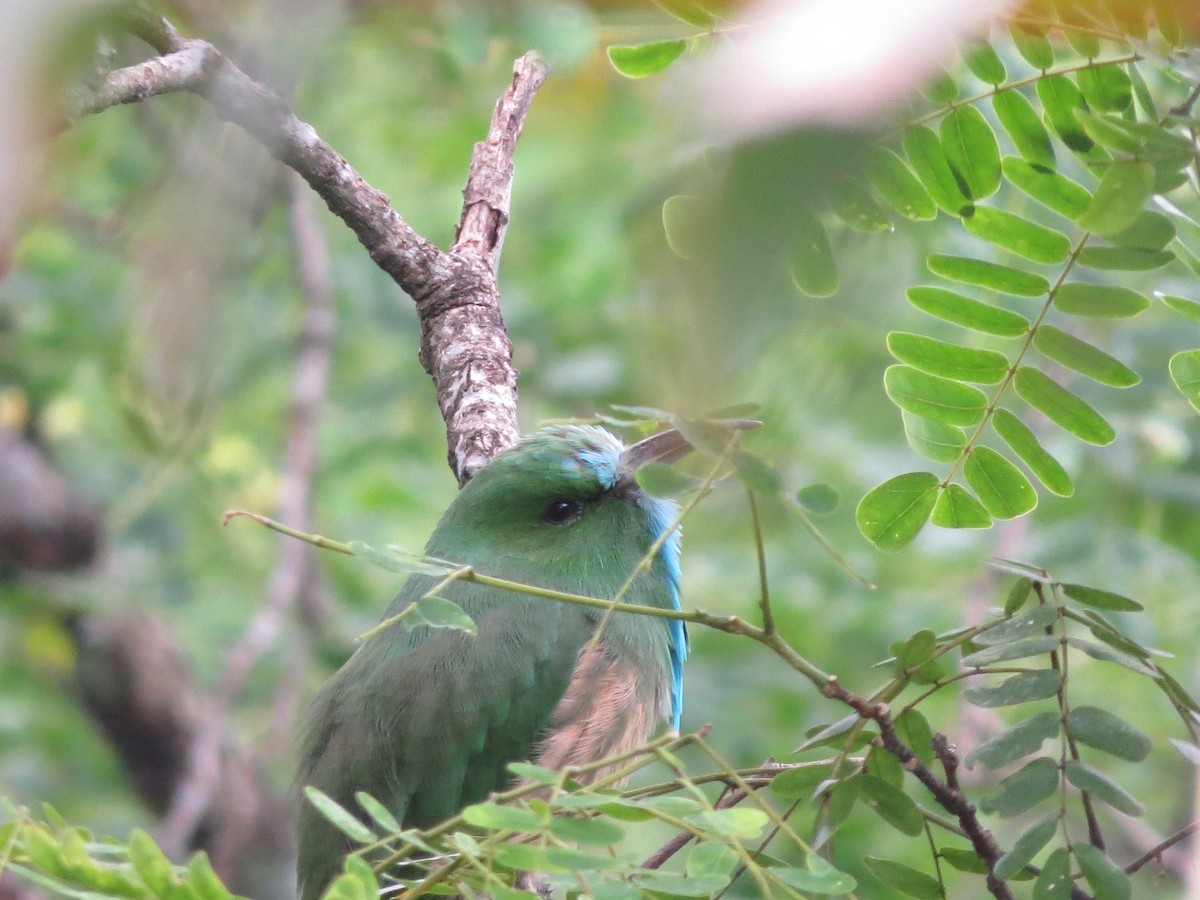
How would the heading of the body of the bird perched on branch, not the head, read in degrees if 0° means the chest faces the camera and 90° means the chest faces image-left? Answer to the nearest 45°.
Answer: approximately 270°
